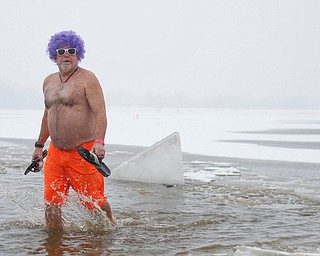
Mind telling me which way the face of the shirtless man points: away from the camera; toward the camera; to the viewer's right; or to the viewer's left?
toward the camera

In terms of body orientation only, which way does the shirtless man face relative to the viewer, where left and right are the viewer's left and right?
facing the viewer and to the left of the viewer
